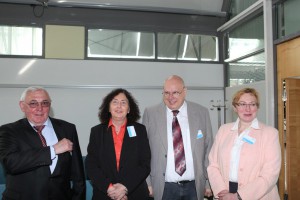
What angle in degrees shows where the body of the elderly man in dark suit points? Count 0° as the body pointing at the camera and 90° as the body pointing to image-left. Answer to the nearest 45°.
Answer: approximately 0°

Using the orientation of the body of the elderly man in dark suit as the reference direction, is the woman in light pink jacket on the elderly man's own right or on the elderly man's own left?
on the elderly man's own left

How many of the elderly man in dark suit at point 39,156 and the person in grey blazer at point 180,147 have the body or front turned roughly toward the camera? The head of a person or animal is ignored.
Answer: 2

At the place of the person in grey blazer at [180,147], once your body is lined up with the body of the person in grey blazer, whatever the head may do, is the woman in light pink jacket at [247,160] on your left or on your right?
on your left

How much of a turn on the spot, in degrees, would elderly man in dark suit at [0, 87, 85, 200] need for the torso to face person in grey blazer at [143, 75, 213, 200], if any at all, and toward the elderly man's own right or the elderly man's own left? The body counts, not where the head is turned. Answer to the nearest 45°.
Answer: approximately 90° to the elderly man's own left
